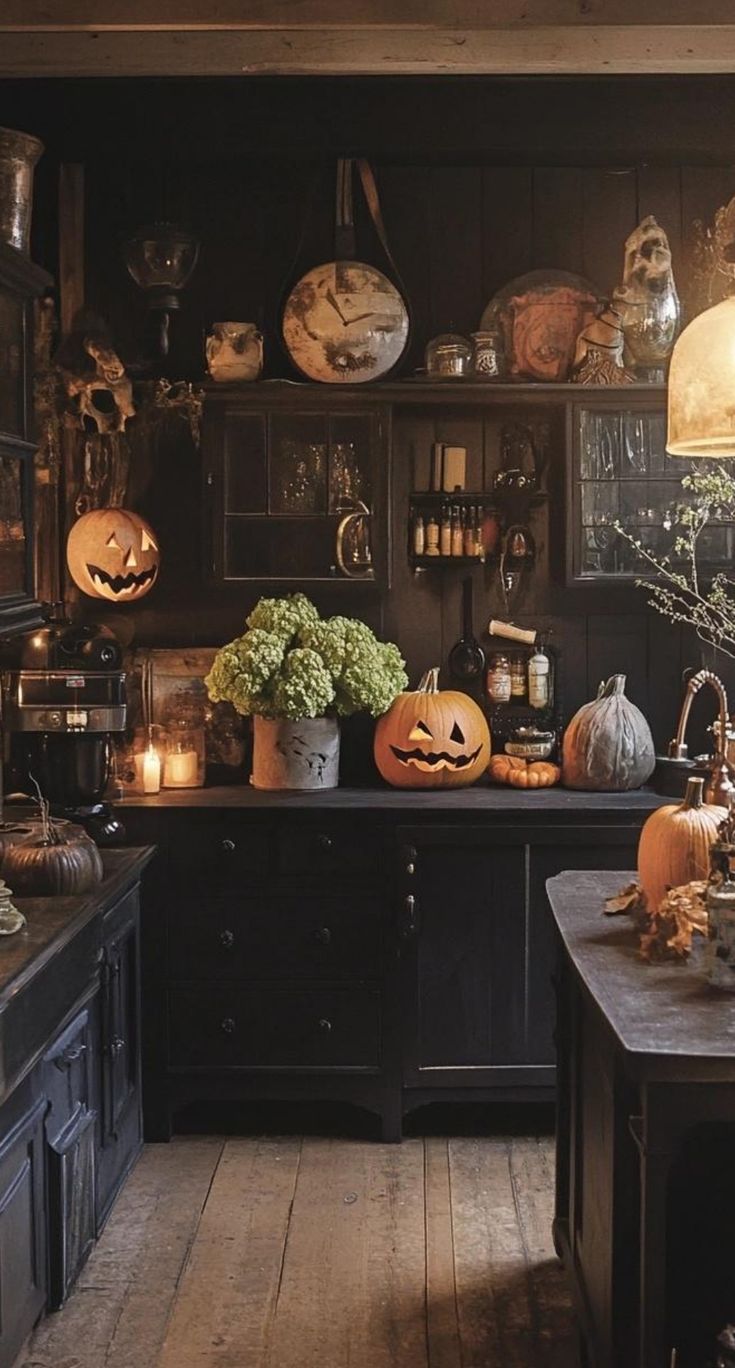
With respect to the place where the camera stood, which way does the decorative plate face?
facing the viewer

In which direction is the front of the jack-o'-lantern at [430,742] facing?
toward the camera

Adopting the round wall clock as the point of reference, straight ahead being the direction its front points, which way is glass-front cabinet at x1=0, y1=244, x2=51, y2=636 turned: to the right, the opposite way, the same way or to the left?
to the left

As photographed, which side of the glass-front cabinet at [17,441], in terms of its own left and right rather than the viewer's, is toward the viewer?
right

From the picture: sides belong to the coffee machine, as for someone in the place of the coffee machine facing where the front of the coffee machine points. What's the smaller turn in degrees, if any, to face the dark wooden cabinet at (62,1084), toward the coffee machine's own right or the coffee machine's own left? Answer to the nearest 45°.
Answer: approximately 45° to the coffee machine's own right

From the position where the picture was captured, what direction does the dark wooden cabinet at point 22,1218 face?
facing to the right of the viewer

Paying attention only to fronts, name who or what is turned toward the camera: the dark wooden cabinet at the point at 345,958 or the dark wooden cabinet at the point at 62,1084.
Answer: the dark wooden cabinet at the point at 345,958

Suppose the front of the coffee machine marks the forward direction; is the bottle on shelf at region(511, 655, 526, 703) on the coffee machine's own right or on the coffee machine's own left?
on the coffee machine's own left

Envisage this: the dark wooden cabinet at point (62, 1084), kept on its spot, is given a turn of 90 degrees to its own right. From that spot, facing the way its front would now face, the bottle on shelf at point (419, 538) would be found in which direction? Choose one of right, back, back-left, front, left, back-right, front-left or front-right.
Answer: back-left
